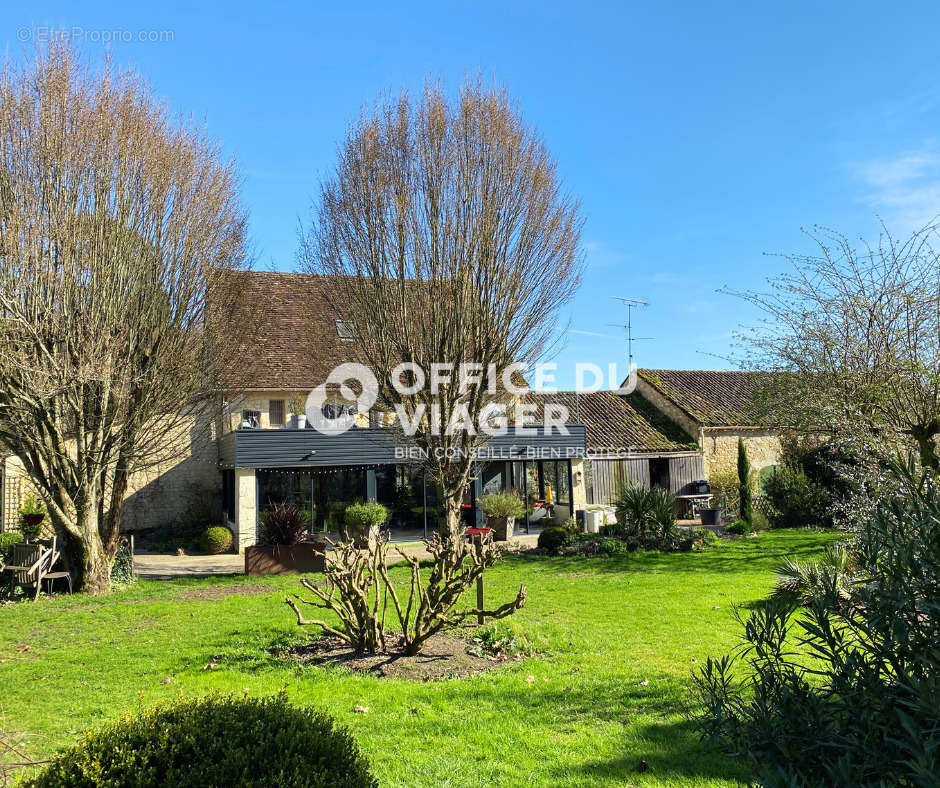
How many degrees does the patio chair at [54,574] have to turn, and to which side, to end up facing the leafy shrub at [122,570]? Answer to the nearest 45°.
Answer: approximately 45° to its left

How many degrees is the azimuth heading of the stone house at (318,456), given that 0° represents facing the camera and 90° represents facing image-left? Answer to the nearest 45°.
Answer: approximately 0°

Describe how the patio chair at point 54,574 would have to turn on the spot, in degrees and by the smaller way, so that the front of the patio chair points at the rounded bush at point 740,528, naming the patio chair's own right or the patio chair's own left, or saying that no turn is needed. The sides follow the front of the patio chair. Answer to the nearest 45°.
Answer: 0° — it already faces it

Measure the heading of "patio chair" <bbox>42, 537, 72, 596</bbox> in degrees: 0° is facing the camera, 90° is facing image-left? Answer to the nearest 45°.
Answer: approximately 270°

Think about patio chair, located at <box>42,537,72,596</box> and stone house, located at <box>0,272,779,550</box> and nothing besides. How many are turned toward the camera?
1

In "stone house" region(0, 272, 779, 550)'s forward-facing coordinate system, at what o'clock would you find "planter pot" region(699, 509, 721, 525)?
The planter pot is roughly at 9 o'clock from the stone house.

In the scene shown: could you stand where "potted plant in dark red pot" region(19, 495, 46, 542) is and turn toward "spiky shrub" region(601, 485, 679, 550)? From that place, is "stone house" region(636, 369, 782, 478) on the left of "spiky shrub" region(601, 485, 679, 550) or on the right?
left

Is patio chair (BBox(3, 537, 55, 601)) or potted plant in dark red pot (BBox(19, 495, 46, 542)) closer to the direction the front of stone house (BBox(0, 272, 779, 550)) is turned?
the patio chair

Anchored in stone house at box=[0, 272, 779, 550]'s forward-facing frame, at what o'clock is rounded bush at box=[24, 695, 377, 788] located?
The rounded bush is roughly at 12 o'clock from the stone house.

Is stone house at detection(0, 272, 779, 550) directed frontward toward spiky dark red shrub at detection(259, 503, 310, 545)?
yes

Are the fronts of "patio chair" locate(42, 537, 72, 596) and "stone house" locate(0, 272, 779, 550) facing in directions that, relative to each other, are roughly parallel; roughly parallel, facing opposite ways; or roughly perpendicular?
roughly perpendicular
